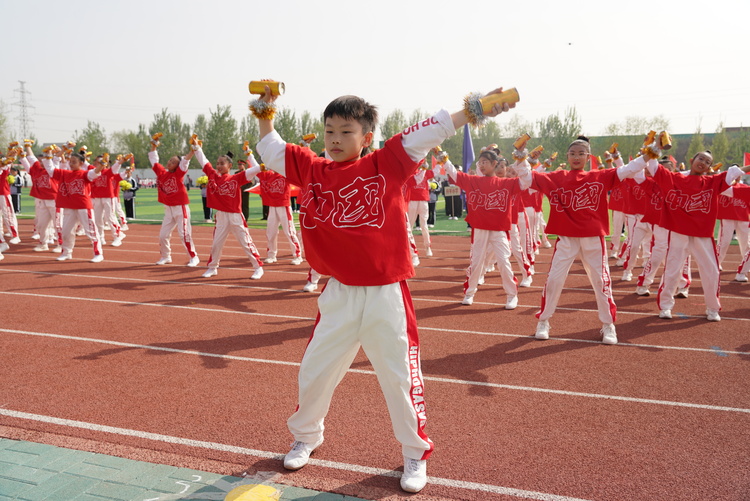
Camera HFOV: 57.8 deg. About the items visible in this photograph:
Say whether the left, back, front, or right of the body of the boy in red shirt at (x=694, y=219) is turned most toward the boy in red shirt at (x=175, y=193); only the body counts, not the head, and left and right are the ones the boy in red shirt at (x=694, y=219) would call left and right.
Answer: right
